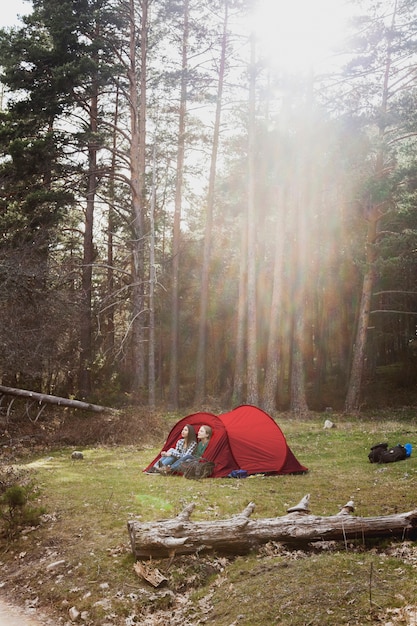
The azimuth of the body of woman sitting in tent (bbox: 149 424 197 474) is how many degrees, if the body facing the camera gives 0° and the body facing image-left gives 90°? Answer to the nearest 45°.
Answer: approximately 45°

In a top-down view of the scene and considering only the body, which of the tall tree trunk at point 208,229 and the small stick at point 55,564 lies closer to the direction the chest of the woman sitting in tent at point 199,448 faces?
the small stick

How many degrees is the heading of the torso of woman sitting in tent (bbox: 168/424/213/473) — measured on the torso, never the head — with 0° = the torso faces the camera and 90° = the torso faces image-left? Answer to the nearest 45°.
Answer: approximately 45°

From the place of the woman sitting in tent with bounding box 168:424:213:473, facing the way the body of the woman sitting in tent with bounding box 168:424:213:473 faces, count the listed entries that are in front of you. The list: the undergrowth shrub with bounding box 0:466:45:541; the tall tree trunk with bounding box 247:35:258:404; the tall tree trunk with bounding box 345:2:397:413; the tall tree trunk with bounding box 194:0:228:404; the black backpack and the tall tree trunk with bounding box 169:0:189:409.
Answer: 1

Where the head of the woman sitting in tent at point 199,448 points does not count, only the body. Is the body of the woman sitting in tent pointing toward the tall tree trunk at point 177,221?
no

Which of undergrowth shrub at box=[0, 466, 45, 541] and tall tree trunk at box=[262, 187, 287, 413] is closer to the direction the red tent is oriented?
the undergrowth shrub

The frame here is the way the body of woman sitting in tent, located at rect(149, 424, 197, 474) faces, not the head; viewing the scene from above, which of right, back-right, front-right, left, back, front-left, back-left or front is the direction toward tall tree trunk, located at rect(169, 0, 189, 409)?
back-right

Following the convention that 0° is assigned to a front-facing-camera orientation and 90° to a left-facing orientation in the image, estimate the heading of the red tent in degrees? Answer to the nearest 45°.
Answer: approximately 45°

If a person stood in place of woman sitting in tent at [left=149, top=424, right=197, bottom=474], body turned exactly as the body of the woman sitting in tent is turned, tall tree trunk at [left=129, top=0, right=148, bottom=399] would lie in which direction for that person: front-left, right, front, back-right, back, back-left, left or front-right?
back-right

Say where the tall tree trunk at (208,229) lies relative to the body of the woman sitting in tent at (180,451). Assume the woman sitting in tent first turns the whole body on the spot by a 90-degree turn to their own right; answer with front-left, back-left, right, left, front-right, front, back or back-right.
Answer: front-right

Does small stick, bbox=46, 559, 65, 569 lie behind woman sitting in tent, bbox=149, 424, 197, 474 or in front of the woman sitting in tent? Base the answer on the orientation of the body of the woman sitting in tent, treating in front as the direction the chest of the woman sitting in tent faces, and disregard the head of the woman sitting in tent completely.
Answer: in front

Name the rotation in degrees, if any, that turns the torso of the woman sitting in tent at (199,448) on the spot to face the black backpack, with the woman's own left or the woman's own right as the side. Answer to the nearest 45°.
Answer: approximately 135° to the woman's own left

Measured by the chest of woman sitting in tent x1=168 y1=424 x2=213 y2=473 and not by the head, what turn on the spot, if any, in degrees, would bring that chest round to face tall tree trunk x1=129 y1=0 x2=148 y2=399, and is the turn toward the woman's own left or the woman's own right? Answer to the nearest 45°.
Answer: approximately 135° to the woman's own right

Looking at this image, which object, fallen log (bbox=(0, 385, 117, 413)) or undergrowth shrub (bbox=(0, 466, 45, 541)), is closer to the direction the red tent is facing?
the undergrowth shrub

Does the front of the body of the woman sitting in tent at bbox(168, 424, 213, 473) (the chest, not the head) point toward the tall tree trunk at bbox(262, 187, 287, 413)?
no

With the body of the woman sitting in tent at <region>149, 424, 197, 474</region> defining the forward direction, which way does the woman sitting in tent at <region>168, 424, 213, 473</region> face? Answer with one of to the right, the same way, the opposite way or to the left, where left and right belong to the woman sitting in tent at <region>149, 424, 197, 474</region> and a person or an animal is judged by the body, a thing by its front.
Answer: the same way

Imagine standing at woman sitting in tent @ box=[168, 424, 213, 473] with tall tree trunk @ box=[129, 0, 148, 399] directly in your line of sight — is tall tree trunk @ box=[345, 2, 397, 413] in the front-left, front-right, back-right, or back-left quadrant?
front-right

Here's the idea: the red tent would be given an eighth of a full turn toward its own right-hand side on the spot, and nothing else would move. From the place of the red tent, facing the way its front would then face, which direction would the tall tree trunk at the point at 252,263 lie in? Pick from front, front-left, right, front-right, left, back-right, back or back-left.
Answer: right

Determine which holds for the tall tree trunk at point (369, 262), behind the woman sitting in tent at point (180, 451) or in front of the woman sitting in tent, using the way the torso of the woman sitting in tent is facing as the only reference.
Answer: behind

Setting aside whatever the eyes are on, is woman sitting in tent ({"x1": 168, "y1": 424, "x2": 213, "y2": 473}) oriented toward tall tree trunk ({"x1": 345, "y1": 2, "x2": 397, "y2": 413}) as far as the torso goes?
no

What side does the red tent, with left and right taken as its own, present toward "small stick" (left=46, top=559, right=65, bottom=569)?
front

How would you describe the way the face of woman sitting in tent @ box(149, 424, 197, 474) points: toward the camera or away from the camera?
toward the camera

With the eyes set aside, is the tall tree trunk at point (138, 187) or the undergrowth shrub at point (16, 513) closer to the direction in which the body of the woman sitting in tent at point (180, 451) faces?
the undergrowth shrub

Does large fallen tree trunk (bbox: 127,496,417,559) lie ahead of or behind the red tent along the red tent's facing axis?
ahead
